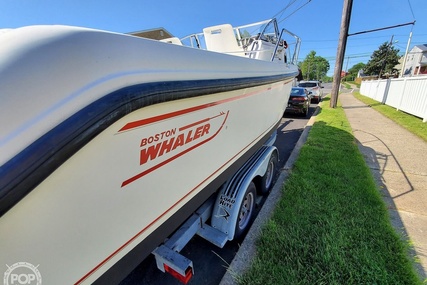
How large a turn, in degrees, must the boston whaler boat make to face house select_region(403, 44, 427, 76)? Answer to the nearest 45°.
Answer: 0° — it already faces it

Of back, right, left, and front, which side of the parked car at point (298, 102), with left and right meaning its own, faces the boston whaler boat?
back

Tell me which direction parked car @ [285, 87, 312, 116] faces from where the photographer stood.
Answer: facing away from the viewer

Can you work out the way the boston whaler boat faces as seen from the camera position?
facing away from the viewer and to the right of the viewer

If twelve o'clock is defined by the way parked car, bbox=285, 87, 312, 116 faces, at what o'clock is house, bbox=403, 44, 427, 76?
The house is roughly at 1 o'clock from the parked car.

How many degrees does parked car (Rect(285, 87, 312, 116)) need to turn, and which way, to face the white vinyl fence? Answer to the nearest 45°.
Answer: approximately 90° to its right
